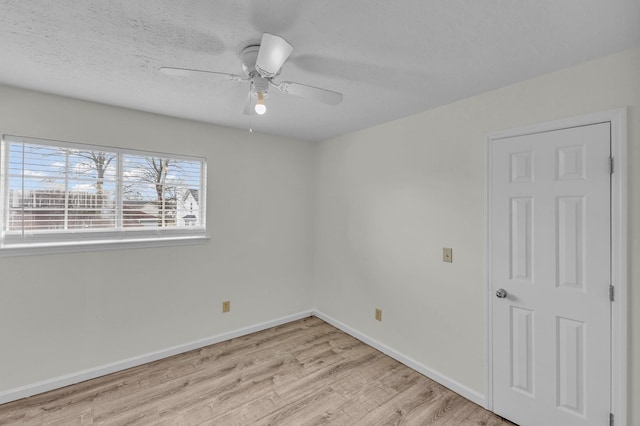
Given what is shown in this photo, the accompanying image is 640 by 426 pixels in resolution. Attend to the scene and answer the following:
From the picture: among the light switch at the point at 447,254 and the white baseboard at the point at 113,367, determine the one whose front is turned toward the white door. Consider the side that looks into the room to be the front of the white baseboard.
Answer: the white baseboard

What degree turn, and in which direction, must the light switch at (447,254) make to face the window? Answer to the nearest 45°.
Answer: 0° — it already faces it

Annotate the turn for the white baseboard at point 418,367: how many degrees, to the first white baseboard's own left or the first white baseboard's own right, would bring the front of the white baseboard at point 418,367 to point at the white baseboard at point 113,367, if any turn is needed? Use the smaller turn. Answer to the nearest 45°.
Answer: approximately 45° to the first white baseboard's own right

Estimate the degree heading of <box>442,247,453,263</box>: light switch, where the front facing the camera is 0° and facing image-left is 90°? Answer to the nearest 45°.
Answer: approximately 45°

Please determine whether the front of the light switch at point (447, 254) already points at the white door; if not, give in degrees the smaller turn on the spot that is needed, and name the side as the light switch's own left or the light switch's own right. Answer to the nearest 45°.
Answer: approximately 90° to the light switch's own left

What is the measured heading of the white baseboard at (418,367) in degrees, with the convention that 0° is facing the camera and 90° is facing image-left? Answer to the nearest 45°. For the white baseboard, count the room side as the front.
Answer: approximately 45°
